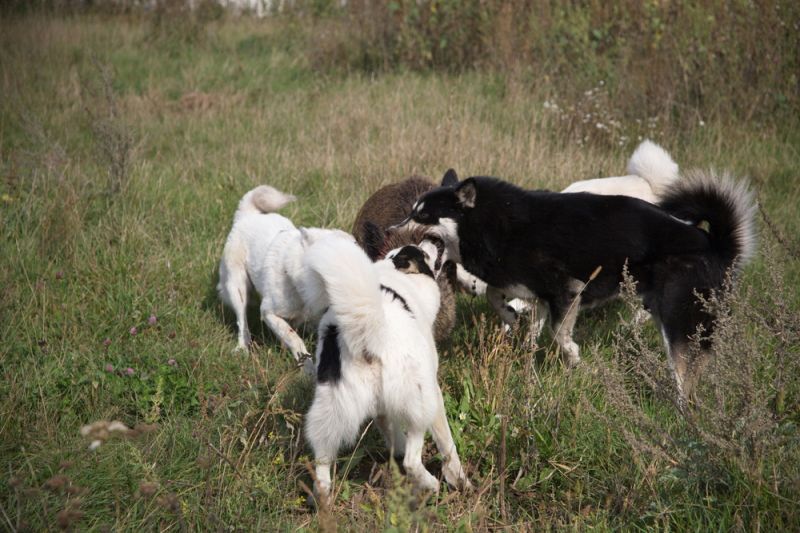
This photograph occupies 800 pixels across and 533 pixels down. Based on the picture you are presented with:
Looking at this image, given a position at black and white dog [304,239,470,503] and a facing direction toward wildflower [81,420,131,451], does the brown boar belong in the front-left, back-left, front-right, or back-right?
back-right

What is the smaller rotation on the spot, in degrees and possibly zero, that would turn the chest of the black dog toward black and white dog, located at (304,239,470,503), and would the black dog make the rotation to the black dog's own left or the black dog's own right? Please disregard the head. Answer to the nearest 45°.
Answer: approximately 45° to the black dog's own left

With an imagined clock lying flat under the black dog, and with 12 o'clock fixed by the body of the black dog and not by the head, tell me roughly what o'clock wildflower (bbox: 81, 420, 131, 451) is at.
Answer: The wildflower is roughly at 10 o'clock from the black dog.

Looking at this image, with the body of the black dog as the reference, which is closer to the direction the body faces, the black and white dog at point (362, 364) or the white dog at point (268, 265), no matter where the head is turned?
the white dog

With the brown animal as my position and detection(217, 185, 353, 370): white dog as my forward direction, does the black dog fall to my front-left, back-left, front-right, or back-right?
back-left

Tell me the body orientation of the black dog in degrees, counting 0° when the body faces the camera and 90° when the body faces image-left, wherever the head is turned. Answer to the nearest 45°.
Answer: approximately 90°

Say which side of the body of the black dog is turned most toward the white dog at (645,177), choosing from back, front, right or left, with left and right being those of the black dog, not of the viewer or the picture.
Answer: right

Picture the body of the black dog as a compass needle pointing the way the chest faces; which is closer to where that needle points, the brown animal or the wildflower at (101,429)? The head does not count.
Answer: the brown animal

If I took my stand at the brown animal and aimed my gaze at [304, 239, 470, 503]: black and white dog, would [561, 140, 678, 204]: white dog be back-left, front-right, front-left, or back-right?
back-left

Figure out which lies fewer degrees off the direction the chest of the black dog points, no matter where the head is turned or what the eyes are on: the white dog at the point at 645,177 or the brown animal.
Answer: the brown animal

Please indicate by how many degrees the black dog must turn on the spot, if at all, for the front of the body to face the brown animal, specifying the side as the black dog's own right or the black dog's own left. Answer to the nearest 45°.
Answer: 0° — it already faces it

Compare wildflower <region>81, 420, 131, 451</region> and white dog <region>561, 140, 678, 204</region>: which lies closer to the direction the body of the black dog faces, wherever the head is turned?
the wildflower

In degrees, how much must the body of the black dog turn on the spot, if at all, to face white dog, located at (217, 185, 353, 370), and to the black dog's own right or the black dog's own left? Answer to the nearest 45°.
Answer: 0° — it already faces it

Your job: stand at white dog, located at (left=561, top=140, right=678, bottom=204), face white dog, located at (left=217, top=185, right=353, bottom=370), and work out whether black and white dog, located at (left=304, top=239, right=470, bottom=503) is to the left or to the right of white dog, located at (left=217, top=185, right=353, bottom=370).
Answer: left

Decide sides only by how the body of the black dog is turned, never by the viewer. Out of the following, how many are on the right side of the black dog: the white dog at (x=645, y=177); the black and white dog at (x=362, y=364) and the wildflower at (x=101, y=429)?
1
